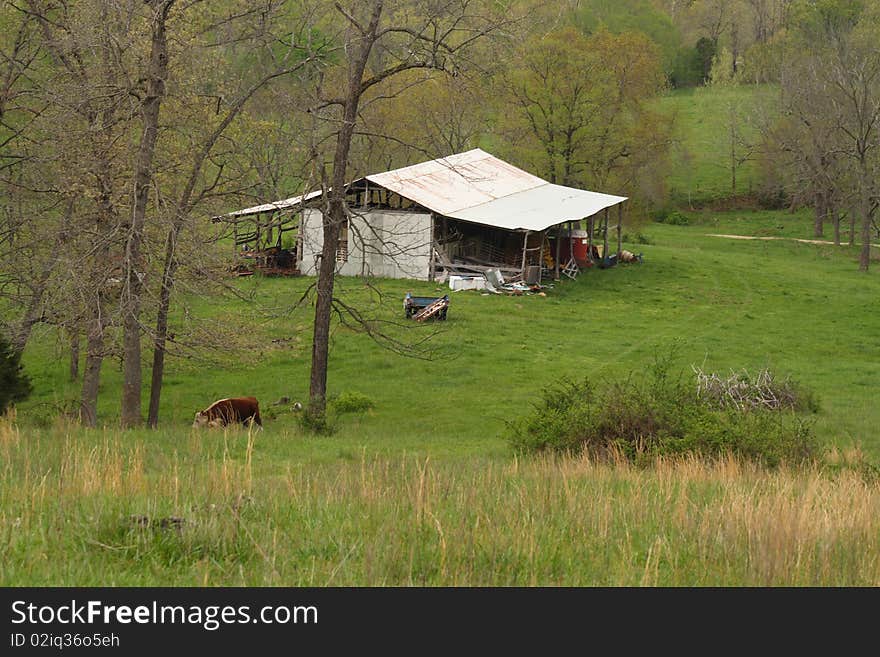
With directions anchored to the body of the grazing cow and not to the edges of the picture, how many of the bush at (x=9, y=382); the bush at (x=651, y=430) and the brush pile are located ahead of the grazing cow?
1

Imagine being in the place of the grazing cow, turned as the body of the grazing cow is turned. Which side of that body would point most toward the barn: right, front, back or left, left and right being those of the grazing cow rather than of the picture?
right

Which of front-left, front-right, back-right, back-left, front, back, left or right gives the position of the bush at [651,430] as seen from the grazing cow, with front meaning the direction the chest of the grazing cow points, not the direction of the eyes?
back-left

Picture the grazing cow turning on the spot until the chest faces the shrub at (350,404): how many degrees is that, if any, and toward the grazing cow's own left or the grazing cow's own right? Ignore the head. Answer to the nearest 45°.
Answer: approximately 135° to the grazing cow's own right

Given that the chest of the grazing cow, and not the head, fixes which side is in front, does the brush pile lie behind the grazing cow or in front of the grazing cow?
behind

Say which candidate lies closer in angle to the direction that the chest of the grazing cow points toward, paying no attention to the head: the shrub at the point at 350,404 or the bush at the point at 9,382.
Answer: the bush

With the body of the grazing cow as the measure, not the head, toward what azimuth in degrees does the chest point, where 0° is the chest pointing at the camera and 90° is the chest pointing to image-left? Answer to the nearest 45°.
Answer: approximately 90°
